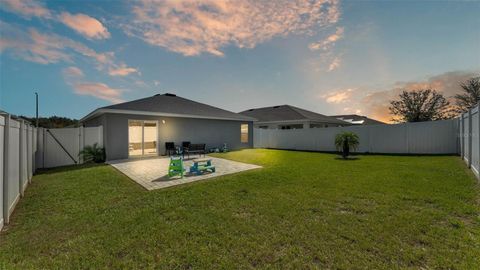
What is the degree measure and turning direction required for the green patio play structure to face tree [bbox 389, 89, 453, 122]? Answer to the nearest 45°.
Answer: approximately 90° to its left

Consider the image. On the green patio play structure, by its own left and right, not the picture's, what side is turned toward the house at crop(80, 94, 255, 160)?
back

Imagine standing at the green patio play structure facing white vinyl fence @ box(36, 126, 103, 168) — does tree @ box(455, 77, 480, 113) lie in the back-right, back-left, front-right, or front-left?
back-right

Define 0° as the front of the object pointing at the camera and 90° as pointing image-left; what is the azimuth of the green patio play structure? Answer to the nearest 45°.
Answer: approximately 0°

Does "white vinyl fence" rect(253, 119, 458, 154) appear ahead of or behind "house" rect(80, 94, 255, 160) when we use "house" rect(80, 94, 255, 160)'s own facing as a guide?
behind
